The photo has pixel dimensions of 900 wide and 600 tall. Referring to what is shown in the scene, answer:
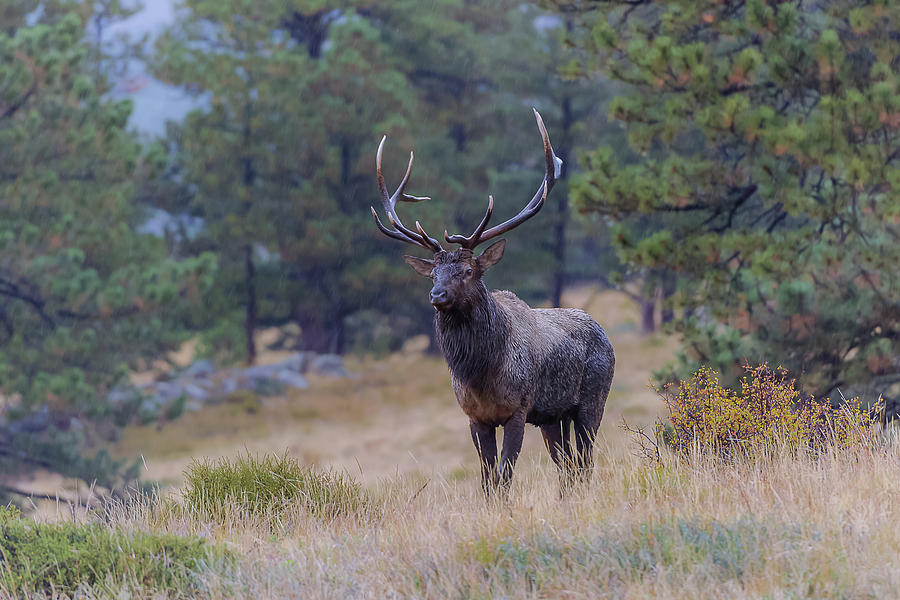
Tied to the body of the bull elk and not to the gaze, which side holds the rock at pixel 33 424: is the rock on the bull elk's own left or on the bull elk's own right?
on the bull elk's own right

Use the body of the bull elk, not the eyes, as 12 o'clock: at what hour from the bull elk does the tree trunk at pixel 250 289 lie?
The tree trunk is roughly at 4 o'clock from the bull elk.

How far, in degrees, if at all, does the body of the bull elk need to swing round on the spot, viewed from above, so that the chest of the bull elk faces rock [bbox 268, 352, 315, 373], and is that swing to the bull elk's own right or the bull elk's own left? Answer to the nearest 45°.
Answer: approximately 135° to the bull elk's own right

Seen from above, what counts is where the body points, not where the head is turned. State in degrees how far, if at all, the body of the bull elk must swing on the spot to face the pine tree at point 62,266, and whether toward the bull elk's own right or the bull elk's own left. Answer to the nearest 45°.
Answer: approximately 90° to the bull elk's own right

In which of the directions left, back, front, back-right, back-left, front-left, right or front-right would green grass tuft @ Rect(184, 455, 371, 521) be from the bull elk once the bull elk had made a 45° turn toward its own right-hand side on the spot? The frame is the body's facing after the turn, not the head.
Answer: front

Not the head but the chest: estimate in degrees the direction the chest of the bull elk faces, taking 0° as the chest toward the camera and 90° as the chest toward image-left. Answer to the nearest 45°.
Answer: approximately 45°

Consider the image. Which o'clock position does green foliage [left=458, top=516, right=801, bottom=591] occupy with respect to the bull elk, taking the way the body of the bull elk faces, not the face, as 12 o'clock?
The green foliage is roughly at 10 o'clock from the bull elk.

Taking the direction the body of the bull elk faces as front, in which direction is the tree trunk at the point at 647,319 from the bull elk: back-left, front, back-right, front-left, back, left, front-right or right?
back-right

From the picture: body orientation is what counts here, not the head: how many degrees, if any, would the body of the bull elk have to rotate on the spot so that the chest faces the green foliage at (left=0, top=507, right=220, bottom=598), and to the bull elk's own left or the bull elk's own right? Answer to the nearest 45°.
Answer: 0° — it already faces it

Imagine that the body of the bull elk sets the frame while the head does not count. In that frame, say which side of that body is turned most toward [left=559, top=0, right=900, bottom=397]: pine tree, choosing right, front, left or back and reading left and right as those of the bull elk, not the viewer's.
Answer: back

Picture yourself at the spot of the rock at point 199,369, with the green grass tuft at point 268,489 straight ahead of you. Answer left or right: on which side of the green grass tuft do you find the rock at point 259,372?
left

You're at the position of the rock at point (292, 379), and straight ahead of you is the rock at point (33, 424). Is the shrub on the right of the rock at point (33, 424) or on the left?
left
